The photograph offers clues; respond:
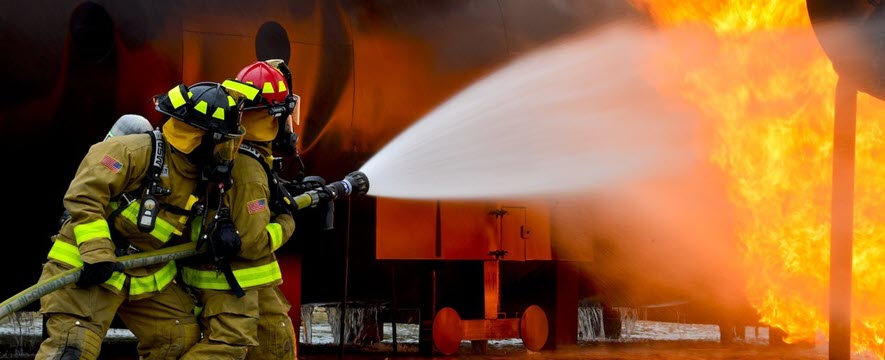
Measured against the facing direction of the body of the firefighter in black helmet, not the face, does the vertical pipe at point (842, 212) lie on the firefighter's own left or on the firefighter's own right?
on the firefighter's own left

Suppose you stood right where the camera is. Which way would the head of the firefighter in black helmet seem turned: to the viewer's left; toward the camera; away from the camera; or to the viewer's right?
to the viewer's right

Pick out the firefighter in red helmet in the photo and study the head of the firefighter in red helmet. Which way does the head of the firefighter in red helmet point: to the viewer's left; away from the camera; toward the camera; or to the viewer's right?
to the viewer's right

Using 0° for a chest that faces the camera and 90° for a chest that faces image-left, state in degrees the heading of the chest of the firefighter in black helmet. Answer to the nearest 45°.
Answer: approximately 315°

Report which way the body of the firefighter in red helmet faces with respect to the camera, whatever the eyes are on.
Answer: to the viewer's right
